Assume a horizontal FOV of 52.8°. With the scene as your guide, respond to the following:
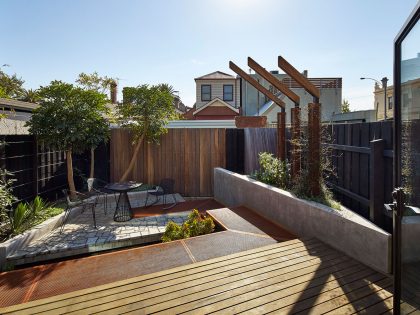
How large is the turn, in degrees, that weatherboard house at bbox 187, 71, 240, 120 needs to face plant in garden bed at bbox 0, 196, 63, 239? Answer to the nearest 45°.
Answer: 0° — it already faces it

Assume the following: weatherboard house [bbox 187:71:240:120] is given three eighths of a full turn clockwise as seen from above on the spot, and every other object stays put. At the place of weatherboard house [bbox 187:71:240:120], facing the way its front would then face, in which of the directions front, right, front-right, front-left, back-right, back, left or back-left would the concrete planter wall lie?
back-left

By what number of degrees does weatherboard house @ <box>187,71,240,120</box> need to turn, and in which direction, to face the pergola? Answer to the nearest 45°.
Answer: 0° — it already faces it

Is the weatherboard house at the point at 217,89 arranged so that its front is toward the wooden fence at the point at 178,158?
yes

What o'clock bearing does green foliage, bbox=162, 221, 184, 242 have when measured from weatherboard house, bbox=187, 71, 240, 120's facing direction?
The green foliage is roughly at 12 o'clock from the weatherboard house.

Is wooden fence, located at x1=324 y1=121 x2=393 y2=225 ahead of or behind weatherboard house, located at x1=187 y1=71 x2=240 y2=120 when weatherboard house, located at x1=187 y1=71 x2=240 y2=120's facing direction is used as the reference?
ahead

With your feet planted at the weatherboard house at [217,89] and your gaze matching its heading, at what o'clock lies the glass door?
The glass door is roughly at 12 o'clock from the weatherboard house.

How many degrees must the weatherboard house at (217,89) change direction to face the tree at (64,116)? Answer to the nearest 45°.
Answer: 0° — it already faces it

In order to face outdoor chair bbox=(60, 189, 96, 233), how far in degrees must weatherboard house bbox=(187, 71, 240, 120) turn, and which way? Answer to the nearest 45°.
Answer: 0° — it already faces it

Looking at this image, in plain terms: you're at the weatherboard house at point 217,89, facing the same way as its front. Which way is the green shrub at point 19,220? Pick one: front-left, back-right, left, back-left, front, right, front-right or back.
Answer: front

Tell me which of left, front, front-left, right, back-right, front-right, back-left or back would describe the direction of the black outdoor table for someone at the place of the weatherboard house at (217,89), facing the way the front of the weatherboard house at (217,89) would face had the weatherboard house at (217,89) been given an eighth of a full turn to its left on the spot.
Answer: front-right

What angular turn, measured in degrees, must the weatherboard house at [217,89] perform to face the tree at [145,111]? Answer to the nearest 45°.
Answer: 0° — it already faces it

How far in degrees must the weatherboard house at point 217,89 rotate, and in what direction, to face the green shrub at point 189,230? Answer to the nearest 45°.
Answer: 0° — it already faces it

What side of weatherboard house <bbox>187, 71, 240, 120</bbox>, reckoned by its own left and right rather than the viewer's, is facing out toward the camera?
front
